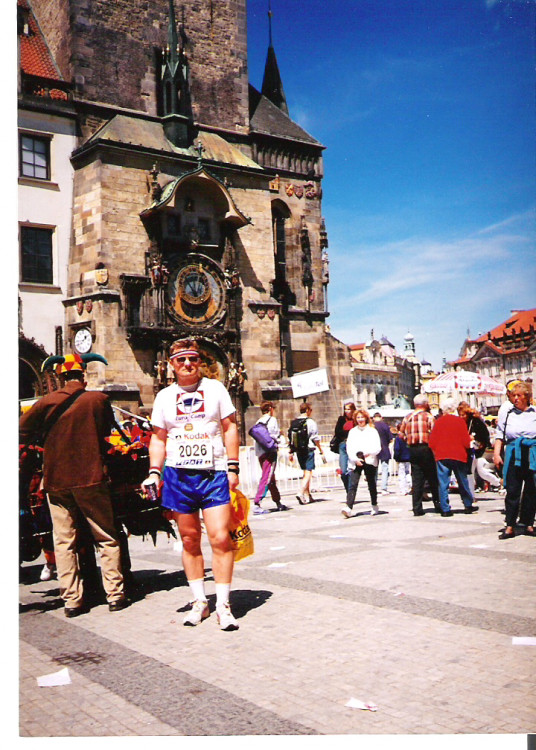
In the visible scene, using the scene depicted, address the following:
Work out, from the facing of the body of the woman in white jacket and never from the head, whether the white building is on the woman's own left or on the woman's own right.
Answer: on the woman's own right

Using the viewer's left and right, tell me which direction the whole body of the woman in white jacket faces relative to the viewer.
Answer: facing the viewer

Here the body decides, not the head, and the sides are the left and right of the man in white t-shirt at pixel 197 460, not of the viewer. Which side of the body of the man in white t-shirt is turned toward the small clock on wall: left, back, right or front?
back

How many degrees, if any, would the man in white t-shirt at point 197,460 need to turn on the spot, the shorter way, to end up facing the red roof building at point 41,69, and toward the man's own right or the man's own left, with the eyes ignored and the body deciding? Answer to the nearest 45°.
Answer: approximately 180°

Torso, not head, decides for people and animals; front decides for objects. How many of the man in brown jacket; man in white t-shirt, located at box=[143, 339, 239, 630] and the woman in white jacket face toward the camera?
2

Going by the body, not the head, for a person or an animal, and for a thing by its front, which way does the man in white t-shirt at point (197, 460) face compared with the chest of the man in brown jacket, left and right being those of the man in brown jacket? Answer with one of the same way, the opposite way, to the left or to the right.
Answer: the opposite way

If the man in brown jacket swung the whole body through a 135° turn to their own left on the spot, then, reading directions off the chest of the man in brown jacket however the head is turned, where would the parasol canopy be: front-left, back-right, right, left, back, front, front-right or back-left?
back

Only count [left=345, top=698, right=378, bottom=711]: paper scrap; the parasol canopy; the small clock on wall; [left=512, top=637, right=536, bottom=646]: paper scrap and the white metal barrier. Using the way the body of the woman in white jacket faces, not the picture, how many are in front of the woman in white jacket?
2

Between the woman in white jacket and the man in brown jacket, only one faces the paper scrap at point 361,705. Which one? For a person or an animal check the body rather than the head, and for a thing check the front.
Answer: the woman in white jacket

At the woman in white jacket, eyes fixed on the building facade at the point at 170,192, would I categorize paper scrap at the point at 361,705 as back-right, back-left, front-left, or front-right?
back-left

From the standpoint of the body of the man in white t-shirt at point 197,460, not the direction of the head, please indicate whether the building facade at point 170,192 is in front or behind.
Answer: behind

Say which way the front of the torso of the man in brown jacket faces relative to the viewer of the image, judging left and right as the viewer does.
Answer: facing away from the viewer

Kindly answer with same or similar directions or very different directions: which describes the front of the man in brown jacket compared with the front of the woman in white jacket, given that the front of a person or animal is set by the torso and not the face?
very different directions

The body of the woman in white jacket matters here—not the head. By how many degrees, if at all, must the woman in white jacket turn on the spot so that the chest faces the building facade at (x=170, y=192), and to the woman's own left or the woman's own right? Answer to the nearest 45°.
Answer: approximately 135° to the woman's own right

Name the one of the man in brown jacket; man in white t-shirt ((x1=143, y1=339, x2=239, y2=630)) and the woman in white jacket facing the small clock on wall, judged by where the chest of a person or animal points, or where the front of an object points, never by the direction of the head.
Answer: the man in brown jacket

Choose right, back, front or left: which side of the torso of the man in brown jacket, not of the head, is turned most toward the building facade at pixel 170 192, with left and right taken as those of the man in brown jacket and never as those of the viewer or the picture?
front
